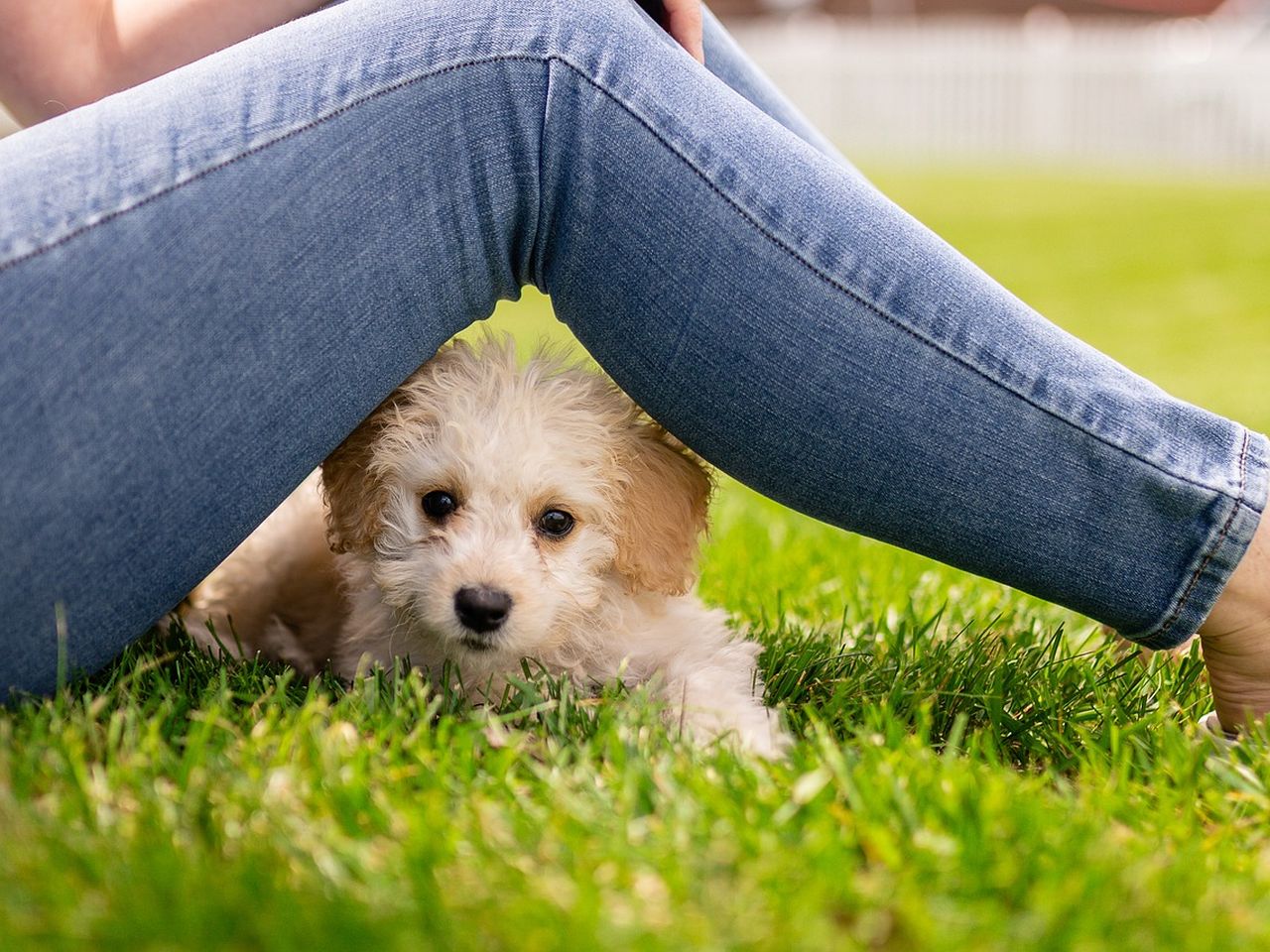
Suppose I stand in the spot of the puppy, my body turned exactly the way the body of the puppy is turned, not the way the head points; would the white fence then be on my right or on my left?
on my left

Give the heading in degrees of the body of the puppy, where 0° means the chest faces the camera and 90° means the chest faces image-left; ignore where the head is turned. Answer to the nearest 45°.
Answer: approximately 315°
